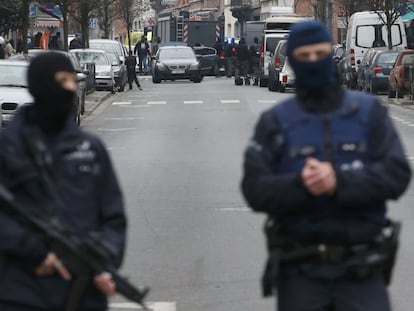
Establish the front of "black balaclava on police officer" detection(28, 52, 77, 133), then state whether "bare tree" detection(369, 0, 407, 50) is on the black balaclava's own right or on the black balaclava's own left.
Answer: on the black balaclava's own left

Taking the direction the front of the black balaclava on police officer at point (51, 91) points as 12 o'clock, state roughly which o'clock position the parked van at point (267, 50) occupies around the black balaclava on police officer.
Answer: The parked van is roughly at 8 o'clock from the black balaclava on police officer.

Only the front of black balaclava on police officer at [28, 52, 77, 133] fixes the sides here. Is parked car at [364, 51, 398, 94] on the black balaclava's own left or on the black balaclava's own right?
on the black balaclava's own left

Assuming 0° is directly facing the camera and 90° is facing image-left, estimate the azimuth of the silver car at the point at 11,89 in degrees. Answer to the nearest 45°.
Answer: approximately 0°

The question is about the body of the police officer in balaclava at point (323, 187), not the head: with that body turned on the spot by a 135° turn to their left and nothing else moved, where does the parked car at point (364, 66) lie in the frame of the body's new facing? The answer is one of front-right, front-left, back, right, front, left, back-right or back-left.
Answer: front-left

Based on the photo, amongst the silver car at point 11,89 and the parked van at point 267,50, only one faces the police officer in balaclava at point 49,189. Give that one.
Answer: the silver car

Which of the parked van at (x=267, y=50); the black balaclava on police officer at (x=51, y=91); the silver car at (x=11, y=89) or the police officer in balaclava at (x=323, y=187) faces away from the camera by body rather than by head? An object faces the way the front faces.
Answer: the parked van

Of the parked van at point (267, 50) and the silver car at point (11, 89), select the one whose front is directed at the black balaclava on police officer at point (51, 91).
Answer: the silver car

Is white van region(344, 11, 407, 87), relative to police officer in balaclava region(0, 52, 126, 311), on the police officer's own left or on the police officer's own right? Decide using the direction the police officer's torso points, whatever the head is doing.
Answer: on the police officer's own left

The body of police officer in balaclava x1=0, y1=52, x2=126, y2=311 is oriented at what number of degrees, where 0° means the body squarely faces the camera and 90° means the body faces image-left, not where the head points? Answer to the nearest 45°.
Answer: approximately 315°

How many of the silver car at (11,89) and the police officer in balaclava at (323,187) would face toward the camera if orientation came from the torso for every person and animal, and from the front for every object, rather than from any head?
2
